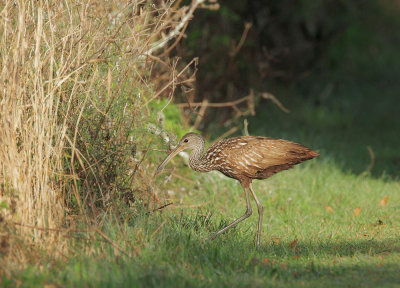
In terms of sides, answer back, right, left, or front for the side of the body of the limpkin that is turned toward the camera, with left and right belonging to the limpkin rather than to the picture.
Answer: left

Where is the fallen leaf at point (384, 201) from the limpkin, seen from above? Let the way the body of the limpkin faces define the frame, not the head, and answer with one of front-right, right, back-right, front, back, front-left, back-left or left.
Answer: back-right
